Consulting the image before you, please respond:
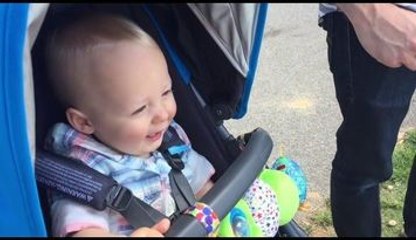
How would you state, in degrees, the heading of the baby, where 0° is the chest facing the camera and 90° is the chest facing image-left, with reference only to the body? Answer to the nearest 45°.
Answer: approximately 315°

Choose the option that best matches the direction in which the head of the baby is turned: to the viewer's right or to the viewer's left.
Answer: to the viewer's right

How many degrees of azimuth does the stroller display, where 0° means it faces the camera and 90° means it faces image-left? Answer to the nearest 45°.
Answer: approximately 315°
